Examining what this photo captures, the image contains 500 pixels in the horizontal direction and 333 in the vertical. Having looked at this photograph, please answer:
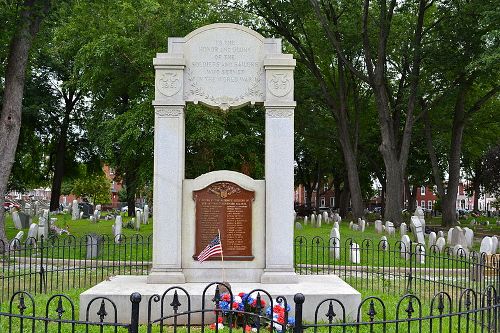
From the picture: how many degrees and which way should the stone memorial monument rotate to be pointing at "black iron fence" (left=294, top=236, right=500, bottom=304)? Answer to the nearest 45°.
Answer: approximately 135° to its left

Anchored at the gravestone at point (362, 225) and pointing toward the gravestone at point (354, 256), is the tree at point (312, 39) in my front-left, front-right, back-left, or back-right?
back-right

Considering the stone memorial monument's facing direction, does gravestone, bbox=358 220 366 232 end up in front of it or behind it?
behind

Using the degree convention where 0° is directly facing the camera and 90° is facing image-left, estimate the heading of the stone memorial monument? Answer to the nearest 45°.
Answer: approximately 0°

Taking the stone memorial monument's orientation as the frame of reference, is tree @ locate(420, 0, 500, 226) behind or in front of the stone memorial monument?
behind

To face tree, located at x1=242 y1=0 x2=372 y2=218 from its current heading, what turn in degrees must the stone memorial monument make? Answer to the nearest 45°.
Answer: approximately 180°

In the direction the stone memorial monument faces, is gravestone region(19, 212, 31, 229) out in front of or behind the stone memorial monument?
behind
